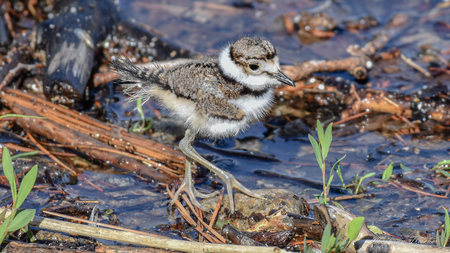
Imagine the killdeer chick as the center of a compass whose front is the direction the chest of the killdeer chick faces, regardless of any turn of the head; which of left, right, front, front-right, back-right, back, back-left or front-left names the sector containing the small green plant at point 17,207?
back-right

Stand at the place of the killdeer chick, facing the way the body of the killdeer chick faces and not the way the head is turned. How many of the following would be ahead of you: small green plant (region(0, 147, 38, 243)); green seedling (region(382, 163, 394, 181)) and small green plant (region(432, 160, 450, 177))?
2

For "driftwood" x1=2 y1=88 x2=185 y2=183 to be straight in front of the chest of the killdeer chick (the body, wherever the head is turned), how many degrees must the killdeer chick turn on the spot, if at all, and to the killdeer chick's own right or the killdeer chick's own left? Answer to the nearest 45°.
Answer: approximately 135° to the killdeer chick's own left

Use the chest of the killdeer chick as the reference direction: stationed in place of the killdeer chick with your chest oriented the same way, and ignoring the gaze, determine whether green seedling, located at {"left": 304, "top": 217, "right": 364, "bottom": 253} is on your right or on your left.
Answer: on your right

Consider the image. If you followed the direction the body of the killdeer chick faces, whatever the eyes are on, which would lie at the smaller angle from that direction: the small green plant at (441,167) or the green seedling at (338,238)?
the small green plant

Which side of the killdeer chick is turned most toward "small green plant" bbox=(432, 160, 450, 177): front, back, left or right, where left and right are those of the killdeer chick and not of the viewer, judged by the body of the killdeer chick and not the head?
front

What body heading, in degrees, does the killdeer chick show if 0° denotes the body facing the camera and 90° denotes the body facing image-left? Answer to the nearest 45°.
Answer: approximately 270°

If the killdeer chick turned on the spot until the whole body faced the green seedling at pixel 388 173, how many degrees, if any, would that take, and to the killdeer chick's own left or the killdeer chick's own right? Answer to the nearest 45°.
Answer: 0° — it already faces it
